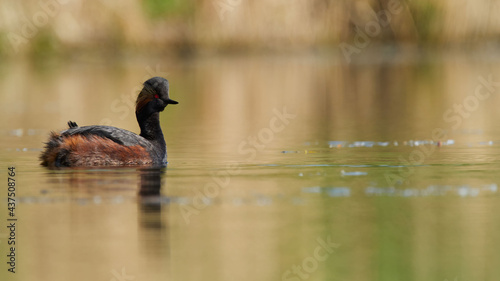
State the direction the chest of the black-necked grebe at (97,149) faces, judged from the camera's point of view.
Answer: to the viewer's right
